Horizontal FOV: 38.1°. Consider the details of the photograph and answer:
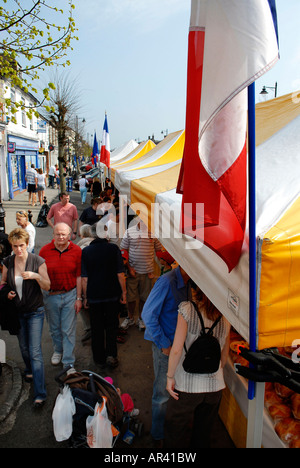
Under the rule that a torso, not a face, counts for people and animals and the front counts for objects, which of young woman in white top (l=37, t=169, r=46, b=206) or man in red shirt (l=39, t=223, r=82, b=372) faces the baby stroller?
the man in red shirt

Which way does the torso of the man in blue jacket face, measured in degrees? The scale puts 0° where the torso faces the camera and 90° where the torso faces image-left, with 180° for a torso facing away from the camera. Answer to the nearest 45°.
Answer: approximately 270°

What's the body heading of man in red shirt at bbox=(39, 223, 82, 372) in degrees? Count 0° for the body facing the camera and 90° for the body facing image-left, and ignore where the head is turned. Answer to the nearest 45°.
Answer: approximately 0°

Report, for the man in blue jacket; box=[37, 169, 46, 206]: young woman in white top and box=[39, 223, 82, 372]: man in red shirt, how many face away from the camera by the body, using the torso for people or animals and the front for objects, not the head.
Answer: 1

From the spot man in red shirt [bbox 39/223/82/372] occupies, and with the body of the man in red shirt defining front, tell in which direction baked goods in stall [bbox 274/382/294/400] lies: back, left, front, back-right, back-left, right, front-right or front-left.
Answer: front-left

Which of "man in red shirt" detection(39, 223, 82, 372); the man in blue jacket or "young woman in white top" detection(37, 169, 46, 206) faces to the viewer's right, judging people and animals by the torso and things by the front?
the man in blue jacket
